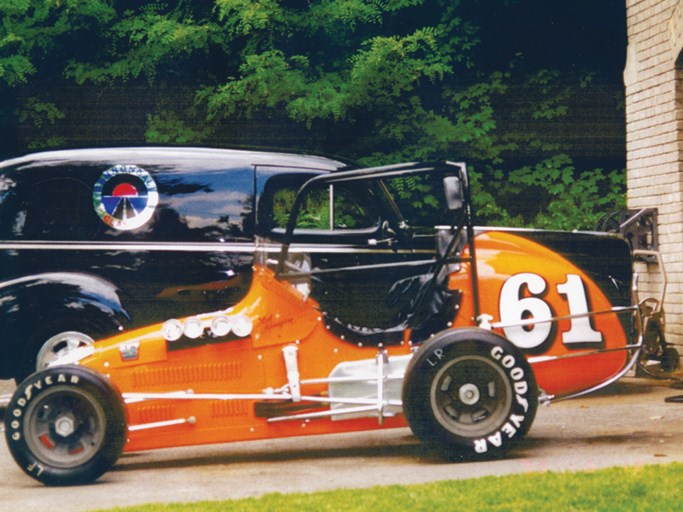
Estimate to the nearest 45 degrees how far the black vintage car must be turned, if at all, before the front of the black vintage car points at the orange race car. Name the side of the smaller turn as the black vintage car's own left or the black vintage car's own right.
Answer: approximately 45° to the black vintage car's own right

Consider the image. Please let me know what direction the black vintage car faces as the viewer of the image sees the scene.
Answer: facing to the right of the viewer

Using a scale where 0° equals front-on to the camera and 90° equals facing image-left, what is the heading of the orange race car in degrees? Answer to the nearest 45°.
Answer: approximately 90°

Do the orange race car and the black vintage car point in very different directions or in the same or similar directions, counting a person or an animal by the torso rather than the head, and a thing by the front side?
very different directions

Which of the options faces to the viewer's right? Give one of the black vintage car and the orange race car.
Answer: the black vintage car

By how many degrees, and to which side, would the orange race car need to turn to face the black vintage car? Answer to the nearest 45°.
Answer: approximately 45° to its right
